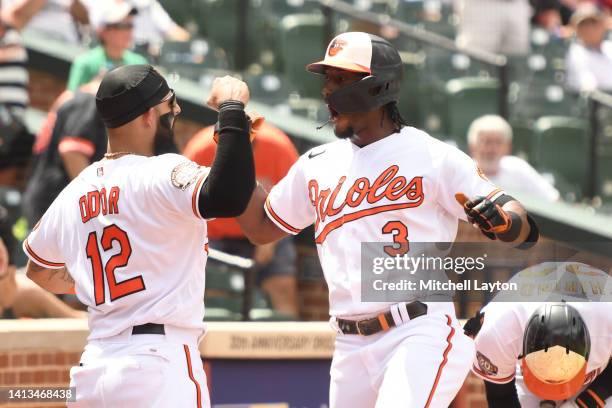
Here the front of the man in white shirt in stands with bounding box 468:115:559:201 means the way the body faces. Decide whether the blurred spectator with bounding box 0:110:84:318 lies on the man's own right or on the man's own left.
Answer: on the man's own right

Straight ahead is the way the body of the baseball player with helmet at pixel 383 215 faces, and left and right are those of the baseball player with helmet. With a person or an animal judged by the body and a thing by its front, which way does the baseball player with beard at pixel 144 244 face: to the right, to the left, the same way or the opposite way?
the opposite way

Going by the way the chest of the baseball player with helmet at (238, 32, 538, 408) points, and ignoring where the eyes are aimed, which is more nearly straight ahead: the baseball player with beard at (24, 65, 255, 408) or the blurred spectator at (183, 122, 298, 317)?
the baseball player with beard

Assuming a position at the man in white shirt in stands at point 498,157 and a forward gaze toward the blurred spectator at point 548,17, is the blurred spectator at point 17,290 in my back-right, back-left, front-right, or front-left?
back-left

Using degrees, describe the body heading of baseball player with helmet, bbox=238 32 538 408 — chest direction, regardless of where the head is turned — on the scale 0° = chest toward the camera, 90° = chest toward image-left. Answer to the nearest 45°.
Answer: approximately 45°

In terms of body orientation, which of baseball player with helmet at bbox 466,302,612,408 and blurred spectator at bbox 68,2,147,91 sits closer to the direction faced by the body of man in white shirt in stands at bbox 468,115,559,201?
the baseball player with helmet

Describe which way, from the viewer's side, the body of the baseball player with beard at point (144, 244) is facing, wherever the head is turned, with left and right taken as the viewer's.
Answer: facing away from the viewer and to the right of the viewer

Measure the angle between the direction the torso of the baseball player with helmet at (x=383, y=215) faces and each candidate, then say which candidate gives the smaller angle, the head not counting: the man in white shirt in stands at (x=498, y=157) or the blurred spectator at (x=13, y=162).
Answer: the blurred spectator

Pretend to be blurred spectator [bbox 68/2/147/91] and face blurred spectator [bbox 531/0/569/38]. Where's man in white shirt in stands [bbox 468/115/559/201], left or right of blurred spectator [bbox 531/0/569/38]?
right

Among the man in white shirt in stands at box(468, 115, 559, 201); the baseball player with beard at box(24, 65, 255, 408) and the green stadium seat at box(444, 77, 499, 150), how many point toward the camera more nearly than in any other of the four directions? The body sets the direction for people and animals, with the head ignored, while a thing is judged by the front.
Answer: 2

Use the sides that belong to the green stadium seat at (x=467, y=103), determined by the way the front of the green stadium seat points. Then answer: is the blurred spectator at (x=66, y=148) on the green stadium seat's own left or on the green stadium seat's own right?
on the green stadium seat's own right
